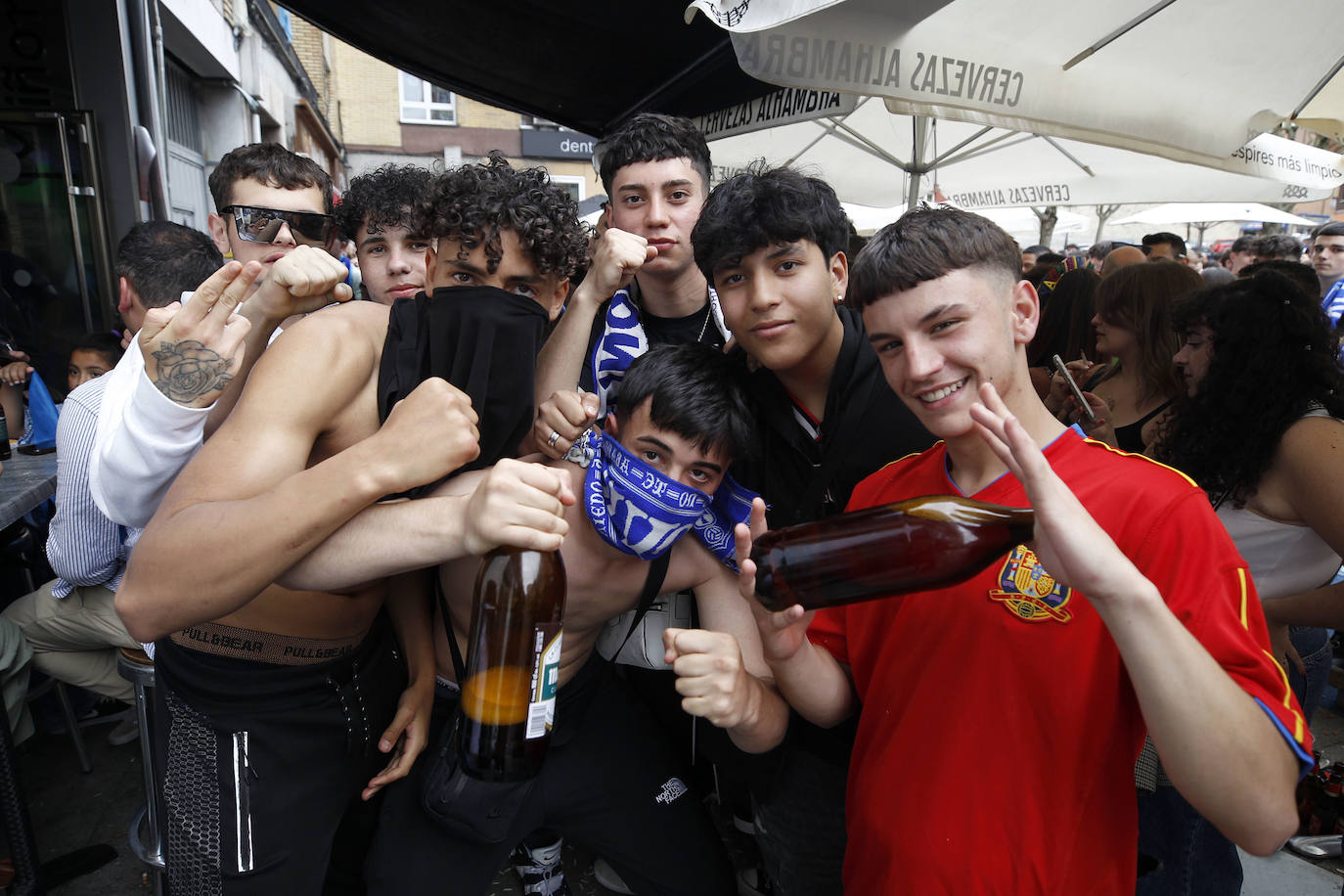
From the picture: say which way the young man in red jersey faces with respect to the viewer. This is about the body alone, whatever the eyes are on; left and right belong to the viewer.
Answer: facing the viewer and to the left of the viewer

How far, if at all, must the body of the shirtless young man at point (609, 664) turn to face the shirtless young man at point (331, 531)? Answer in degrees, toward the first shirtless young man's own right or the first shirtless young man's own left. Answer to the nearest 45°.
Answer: approximately 45° to the first shirtless young man's own right

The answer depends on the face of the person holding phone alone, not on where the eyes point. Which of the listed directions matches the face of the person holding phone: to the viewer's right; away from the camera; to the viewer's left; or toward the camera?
to the viewer's left

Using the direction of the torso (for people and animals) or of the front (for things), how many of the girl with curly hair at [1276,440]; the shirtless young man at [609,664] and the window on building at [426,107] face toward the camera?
2

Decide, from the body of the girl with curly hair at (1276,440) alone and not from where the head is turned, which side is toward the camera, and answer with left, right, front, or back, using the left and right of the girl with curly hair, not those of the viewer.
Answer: left

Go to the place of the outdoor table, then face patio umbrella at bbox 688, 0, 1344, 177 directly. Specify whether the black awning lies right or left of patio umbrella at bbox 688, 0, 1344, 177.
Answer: left

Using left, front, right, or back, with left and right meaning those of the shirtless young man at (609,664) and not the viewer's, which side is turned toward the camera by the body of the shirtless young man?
front

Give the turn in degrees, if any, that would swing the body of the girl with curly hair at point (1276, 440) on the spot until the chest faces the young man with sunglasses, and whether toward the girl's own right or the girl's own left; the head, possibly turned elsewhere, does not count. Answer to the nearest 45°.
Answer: approximately 45° to the girl's own left

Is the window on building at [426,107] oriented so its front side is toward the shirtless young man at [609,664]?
yes

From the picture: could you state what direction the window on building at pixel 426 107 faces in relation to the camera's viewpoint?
facing the viewer

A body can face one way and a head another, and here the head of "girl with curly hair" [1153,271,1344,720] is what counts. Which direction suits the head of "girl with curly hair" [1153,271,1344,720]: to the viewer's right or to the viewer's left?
to the viewer's left

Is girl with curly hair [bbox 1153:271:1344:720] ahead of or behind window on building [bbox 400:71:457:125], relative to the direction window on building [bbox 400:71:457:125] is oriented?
ahead
